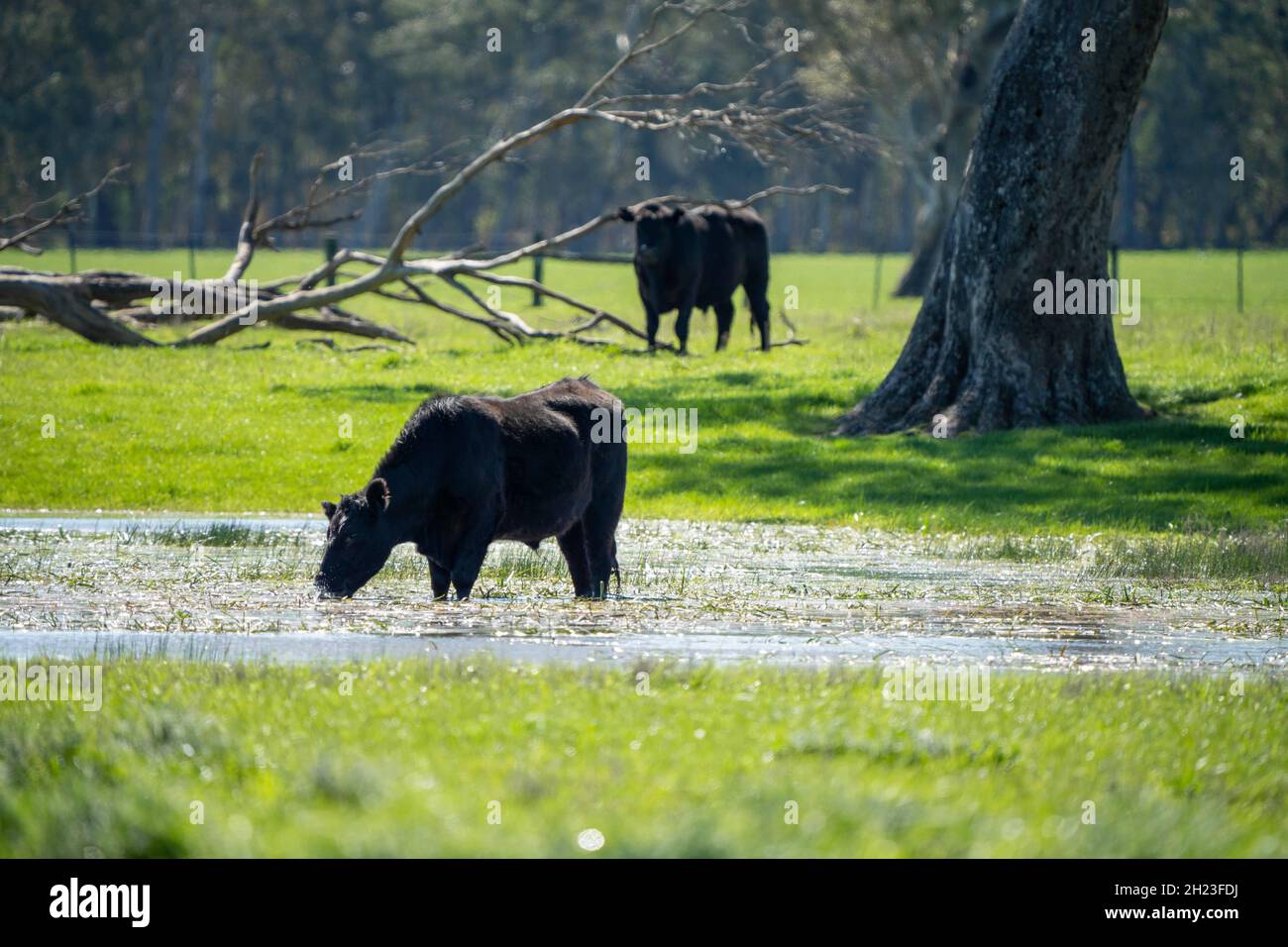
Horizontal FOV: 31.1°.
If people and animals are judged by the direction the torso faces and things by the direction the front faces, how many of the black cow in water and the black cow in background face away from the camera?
0

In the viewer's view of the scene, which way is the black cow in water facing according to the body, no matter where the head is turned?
to the viewer's left

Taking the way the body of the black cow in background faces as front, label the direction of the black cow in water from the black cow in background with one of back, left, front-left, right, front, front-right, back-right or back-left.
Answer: front-left

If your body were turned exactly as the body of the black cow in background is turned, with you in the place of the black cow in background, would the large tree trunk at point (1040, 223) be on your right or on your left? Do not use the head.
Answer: on your left

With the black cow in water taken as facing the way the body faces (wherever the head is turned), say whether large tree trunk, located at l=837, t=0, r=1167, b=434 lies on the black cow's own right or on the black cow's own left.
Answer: on the black cow's own right

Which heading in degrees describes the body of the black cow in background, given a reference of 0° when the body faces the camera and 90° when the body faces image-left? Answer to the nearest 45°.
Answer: approximately 45°

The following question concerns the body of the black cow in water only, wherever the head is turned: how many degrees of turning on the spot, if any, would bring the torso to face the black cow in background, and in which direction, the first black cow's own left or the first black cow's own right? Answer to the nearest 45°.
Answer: approximately 90° to the first black cow's own right
